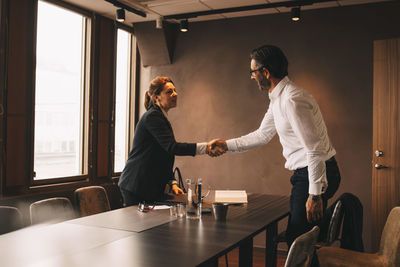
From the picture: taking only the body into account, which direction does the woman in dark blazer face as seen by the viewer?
to the viewer's right

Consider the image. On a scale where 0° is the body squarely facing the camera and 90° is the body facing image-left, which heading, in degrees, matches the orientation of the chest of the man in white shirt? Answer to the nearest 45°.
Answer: approximately 90°

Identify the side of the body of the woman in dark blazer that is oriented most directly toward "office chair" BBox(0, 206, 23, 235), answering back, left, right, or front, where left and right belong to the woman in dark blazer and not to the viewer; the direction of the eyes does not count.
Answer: back

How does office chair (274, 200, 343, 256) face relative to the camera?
to the viewer's left

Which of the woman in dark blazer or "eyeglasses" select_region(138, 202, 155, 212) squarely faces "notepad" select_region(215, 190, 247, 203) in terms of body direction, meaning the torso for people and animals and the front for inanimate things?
the woman in dark blazer

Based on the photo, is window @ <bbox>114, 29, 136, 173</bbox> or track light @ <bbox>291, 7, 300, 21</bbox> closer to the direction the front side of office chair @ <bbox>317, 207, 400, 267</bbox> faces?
the window

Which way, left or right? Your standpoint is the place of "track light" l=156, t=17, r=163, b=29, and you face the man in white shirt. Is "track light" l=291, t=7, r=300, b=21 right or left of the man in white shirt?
left

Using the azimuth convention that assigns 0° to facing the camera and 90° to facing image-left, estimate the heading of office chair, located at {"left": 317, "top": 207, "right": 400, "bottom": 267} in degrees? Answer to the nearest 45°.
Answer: approximately 90°
